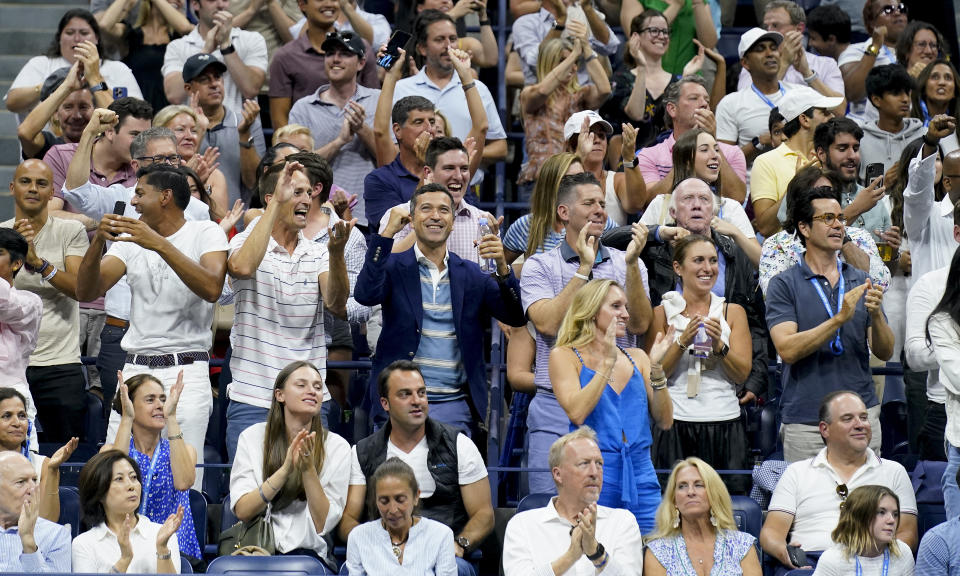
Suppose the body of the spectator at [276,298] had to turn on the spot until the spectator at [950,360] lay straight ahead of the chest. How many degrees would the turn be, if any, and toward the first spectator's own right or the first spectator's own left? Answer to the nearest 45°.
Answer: approximately 45° to the first spectator's own left

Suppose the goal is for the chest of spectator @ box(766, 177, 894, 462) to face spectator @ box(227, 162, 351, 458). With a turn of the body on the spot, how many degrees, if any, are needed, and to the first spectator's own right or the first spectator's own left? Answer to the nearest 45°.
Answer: approximately 135° to the first spectator's own right

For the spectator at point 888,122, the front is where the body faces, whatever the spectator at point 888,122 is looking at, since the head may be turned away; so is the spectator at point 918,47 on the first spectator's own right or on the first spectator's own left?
on the first spectator's own left

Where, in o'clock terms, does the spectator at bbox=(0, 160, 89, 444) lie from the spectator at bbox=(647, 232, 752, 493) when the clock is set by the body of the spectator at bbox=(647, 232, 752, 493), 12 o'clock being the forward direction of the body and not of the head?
the spectator at bbox=(0, 160, 89, 444) is roughly at 3 o'clock from the spectator at bbox=(647, 232, 752, 493).

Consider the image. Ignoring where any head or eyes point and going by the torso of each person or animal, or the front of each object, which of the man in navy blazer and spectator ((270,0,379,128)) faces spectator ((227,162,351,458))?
spectator ((270,0,379,128))

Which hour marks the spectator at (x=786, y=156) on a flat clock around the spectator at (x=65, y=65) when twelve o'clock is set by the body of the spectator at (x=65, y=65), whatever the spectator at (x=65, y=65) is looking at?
the spectator at (x=786, y=156) is roughly at 10 o'clock from the spectator at (x=65, y=65).
